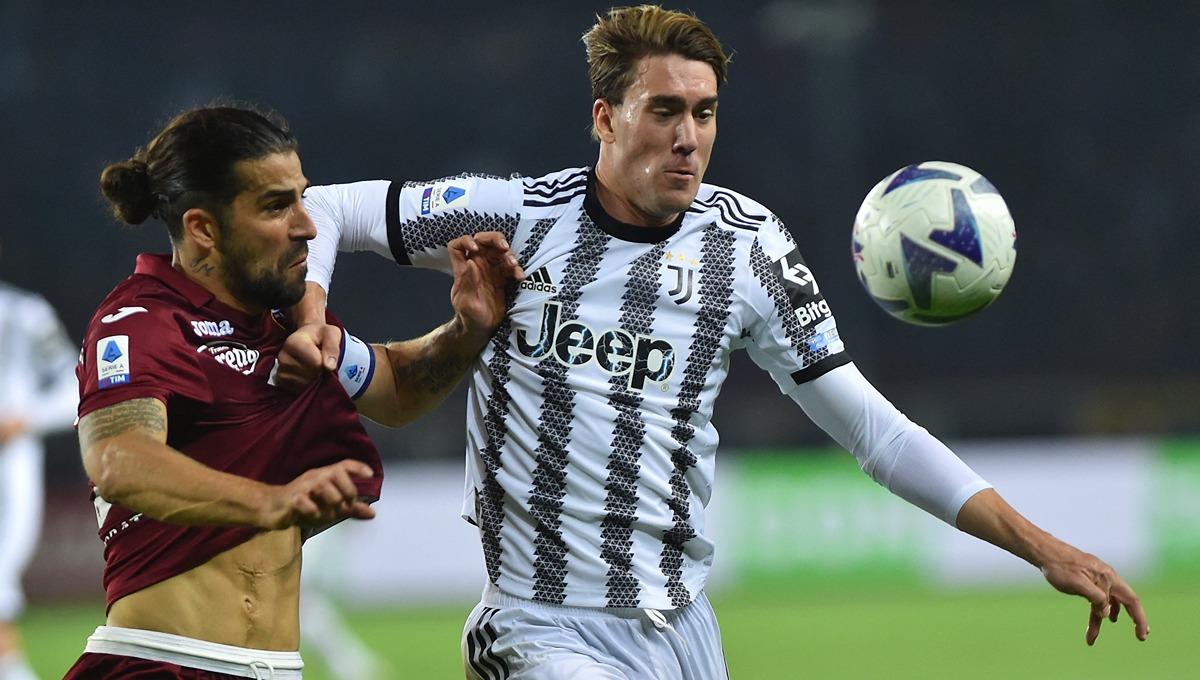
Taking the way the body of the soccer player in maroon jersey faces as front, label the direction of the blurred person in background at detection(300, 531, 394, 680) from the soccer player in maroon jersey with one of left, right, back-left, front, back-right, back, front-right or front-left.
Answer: back-left

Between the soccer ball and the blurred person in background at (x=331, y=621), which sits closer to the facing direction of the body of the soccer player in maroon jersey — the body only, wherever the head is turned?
the soccer ball

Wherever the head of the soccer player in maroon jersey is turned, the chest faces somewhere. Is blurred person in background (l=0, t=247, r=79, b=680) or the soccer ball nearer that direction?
the soccer ball

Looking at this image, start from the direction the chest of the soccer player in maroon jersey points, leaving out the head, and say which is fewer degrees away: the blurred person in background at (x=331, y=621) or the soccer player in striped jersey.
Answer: the soccer player in striped jersey

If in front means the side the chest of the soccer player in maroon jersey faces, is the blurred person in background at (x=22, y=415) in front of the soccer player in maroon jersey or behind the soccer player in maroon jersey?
behind

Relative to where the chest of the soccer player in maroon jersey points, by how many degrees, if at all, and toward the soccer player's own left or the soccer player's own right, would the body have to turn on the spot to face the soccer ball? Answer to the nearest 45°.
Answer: approximately 45° to the soccer player's own left

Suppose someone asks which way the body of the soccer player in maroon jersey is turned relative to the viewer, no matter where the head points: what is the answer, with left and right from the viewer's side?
facing the viewer and to the right of the viewer

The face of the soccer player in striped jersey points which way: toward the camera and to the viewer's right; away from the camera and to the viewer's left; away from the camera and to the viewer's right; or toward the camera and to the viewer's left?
toward the camera and to the viewer's right

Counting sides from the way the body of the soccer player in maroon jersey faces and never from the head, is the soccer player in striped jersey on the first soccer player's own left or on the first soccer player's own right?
on the first soccer player's own left
